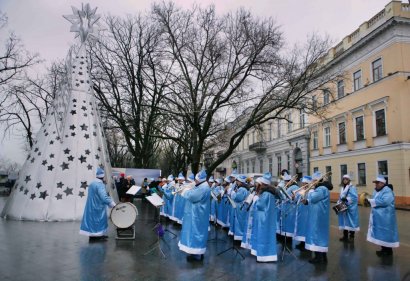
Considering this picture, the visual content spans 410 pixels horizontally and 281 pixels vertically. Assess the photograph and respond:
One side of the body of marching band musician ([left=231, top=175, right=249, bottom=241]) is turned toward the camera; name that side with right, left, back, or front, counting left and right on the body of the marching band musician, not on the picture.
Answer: left

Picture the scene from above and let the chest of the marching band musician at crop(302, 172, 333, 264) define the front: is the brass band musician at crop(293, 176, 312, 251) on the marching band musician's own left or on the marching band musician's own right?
on the marching band musician's own right

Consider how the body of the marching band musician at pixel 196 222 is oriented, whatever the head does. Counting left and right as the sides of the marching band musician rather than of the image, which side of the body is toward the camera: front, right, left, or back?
left

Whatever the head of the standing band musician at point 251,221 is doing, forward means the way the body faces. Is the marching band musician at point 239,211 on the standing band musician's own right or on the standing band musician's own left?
on the standing band musician's own right

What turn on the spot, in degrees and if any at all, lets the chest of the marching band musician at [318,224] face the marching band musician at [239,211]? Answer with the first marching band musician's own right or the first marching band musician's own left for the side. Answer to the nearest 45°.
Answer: approximately 45° to the first marching band musician's own right

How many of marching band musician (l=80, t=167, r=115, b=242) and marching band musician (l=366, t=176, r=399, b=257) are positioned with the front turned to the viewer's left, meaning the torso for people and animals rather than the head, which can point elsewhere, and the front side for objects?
1

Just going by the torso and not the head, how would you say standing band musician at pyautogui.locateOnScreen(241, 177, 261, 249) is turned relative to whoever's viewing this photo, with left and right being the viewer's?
facing to the left of the viewer
